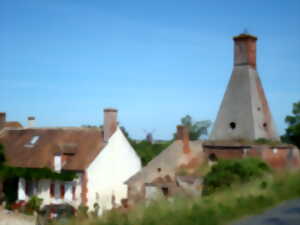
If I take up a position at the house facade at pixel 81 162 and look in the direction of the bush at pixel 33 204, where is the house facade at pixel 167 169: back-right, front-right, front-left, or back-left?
back-left

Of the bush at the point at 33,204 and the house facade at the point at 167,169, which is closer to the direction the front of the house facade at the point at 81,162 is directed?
the bush

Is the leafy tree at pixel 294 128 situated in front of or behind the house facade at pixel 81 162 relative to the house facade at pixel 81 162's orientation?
behind

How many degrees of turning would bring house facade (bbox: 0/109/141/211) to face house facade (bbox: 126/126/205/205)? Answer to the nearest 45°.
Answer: approximately 90° to its left

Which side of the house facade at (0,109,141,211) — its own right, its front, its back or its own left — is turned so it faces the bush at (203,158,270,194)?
left

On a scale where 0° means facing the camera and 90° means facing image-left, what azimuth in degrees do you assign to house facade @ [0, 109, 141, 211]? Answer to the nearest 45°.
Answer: approximately 45°

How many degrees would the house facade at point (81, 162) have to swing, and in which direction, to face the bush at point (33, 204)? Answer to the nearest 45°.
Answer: approximately 45° to its right
